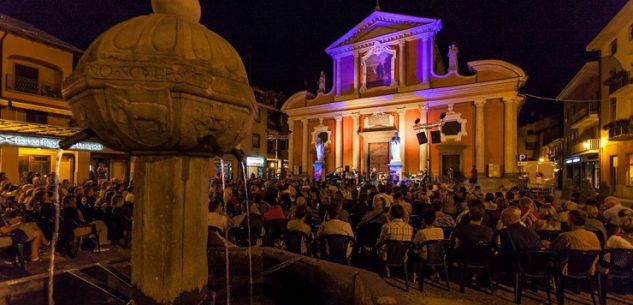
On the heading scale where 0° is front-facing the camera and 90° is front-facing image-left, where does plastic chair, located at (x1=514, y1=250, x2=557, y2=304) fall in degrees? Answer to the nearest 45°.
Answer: approximately 180°

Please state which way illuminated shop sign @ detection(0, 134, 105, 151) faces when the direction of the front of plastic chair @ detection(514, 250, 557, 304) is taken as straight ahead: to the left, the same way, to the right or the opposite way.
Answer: to the right

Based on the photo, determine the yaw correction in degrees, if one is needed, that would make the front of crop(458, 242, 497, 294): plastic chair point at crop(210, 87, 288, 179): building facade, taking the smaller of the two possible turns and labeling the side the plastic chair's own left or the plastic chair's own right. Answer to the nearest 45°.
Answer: approximately 45° to the plastic chair's own left

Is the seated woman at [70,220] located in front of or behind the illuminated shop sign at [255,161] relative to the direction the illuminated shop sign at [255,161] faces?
in front

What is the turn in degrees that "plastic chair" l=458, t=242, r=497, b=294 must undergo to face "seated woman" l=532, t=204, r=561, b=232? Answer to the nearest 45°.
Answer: approximately 45° to its right

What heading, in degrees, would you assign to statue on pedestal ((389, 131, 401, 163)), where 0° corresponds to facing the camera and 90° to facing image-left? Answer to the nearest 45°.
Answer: approximately 0°

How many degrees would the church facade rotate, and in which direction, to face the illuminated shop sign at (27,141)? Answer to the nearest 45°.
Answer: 0° — it already faces it

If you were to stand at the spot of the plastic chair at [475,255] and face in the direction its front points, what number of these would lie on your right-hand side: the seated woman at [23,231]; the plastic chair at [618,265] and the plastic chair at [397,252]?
1

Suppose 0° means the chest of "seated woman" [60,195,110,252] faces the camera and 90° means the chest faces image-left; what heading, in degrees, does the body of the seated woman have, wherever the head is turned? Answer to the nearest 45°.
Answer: approximately 270°

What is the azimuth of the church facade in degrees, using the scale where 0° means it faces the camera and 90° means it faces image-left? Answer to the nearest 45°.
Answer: approximately 45°

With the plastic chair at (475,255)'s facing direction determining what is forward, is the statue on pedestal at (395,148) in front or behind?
in front
